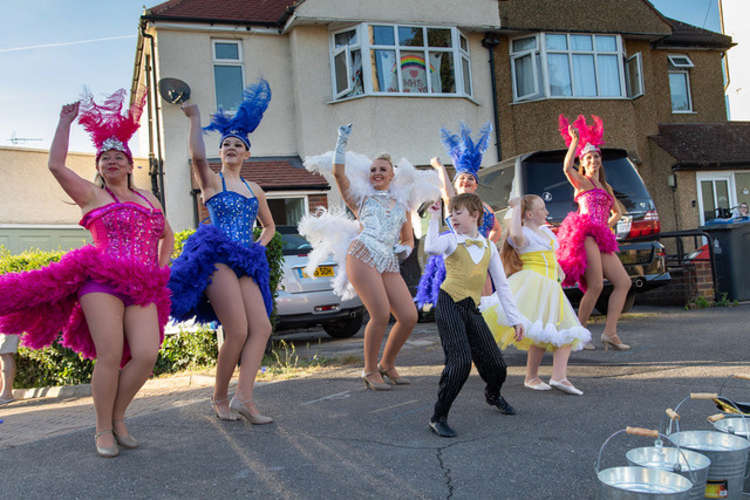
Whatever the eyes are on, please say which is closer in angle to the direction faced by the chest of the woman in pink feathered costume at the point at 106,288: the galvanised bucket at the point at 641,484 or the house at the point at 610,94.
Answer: the galvanised bucket

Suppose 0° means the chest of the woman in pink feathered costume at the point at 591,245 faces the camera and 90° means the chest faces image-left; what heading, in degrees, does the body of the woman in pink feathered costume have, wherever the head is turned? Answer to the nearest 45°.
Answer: approximately 315°

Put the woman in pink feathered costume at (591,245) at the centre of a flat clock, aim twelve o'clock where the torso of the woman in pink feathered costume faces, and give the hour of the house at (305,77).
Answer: The house is roughly at 6 o'clock from the woman in pink feathered costume.

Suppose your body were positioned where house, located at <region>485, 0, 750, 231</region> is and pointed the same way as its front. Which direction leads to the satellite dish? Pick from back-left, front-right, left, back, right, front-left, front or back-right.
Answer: front-right

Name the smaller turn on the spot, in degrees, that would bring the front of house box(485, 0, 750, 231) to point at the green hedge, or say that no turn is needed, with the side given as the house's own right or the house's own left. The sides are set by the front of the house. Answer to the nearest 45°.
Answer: approximately 45° to the house's own right

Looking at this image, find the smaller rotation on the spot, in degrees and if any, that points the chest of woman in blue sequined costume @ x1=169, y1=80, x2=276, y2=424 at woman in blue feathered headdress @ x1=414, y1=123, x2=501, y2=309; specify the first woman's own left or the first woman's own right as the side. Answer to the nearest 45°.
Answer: approximately 90° to the first woman's own left

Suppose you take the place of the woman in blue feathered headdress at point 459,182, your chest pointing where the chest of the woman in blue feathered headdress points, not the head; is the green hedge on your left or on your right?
on your right

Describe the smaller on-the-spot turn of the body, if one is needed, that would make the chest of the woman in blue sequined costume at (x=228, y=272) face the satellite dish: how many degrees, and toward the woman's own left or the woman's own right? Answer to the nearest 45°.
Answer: approximately 135° to the woman's own left

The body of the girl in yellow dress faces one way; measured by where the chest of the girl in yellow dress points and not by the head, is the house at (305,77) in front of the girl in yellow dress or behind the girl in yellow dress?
behind

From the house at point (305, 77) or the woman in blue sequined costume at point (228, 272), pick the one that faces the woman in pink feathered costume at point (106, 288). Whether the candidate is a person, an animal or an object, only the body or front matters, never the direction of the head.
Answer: the house

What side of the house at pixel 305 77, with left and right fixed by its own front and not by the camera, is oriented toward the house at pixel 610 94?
left

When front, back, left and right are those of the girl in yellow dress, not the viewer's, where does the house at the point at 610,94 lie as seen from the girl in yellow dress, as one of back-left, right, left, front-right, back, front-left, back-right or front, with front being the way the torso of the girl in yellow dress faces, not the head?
back-left
